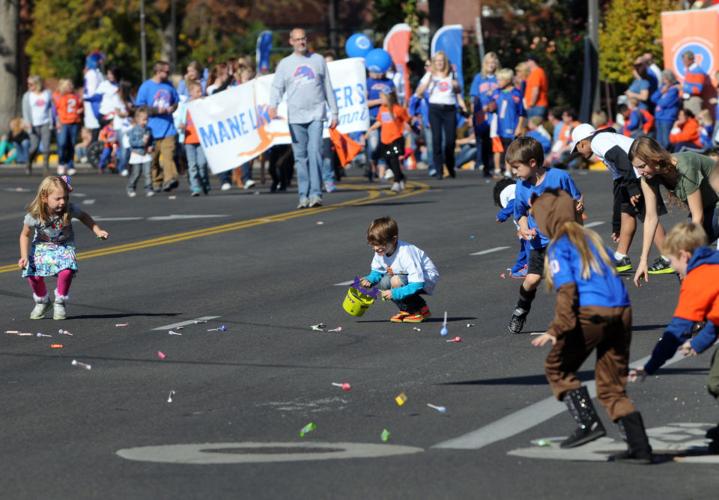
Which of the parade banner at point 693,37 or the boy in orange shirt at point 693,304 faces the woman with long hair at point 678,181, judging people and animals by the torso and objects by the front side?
the parade banner

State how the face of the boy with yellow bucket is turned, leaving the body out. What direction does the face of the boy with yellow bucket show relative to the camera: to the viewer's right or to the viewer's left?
to the viewer's left

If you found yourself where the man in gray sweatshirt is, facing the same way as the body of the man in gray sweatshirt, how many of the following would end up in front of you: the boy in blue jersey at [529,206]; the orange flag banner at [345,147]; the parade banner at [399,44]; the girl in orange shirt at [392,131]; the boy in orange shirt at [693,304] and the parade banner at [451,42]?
2

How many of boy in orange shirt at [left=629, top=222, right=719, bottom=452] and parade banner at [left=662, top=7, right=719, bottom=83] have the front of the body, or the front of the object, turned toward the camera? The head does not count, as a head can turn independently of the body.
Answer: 1

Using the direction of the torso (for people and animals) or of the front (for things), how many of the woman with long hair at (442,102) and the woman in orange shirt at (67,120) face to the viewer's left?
0

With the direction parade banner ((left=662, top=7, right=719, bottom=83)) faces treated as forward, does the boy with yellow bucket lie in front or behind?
in front

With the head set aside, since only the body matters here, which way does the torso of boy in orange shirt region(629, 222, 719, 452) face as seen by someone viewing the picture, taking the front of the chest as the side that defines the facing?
to the viewer's left

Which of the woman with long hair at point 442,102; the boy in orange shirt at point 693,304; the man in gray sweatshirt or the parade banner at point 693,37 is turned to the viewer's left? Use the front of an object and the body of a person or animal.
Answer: the boy in orange shirt

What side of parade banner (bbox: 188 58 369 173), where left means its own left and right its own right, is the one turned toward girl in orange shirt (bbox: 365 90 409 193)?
left

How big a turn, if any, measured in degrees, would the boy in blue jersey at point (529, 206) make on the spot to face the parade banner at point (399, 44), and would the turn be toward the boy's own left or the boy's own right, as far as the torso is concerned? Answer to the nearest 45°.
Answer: approximately 135° to the boy's own right

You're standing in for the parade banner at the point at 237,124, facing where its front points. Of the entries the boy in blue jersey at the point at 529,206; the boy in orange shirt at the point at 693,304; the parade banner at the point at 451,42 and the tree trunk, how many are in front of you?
2
